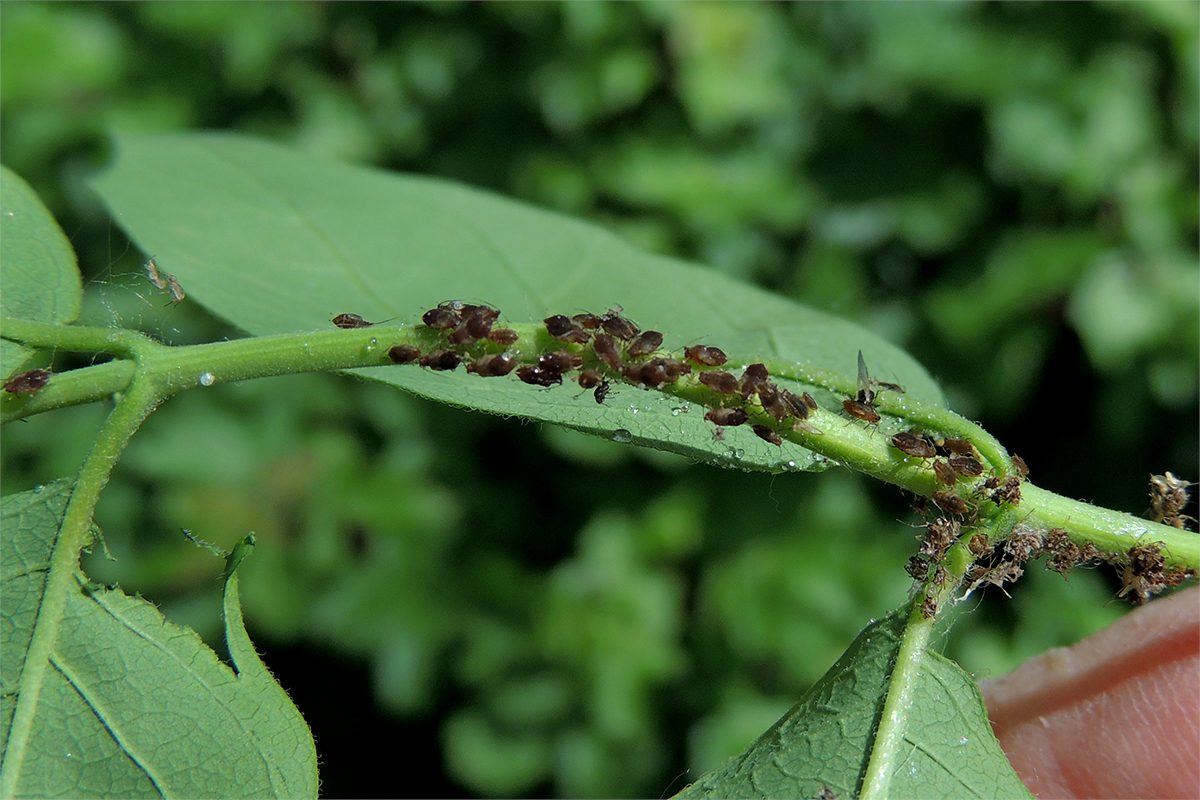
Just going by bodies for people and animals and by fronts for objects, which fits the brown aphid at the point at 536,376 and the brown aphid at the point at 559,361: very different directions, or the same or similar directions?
same or similar directions

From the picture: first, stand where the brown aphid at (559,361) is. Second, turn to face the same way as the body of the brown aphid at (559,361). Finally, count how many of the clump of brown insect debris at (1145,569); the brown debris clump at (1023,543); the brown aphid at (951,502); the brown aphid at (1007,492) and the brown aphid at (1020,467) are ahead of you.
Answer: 5

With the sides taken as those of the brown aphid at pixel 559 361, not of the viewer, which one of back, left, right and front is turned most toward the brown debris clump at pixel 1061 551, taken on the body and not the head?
front

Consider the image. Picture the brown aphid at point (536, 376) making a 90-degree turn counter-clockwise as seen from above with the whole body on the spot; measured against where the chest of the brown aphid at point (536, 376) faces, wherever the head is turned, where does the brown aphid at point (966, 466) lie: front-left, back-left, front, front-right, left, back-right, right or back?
right

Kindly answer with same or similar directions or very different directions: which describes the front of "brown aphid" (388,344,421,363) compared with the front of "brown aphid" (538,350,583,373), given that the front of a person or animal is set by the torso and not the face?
same or similar directions

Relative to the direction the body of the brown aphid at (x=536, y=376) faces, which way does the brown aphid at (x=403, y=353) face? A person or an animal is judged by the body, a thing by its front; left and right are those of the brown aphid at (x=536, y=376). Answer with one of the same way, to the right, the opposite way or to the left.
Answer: the same way

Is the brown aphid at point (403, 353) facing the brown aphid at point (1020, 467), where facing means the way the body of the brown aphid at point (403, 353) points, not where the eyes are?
yes

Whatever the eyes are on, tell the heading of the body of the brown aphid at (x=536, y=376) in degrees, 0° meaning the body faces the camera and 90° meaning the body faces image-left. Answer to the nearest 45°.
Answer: approximately 270°

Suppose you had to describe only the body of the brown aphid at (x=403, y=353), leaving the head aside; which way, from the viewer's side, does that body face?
to the viewer's right
